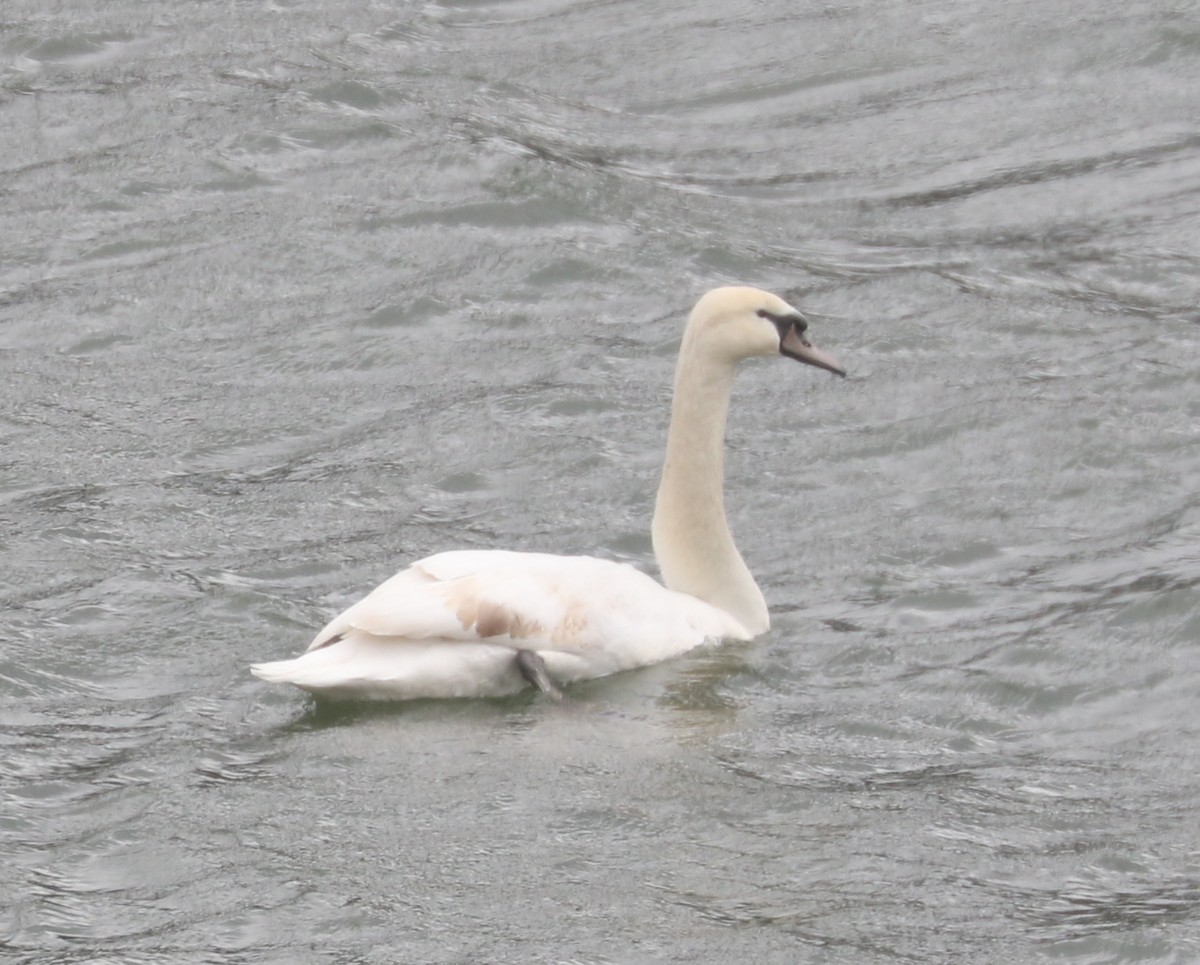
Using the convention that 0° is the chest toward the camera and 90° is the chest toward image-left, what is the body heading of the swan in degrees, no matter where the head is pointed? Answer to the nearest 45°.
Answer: approximately 270°
